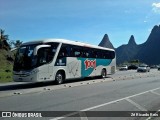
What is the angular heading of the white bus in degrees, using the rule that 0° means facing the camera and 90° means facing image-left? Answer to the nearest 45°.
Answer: approximately 45°
